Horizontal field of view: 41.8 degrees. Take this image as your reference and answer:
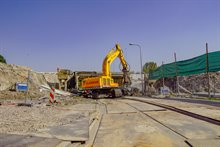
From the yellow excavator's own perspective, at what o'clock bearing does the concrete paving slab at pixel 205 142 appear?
The concrete paving slab is roughly at 3 o'clock from the yellow excavator.

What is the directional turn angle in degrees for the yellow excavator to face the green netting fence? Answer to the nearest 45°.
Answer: approximately 45° to its right

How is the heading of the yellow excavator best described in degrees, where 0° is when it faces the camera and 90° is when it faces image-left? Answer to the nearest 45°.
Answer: approximately 270°

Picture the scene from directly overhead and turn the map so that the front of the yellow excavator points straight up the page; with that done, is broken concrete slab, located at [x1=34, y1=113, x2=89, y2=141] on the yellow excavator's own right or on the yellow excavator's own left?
on the yellow excavator's own right

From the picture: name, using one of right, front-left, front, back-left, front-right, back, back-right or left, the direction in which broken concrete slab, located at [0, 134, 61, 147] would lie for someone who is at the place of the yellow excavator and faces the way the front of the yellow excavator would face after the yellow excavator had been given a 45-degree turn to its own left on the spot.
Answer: back-right

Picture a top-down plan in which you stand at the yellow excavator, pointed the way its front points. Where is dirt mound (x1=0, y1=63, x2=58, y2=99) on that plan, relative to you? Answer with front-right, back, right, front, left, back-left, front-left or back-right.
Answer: back

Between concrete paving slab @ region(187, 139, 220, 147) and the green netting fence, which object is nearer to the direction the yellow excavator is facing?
the green netting fence

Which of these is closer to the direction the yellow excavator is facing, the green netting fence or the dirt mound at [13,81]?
the green netting fence
